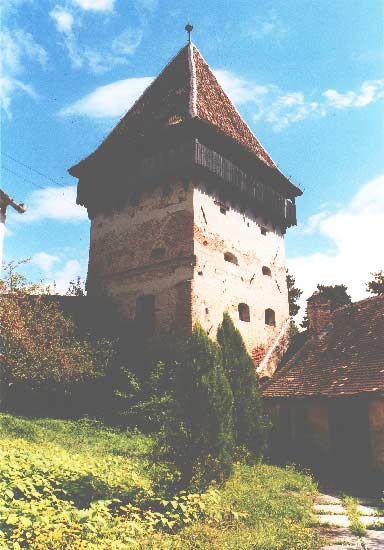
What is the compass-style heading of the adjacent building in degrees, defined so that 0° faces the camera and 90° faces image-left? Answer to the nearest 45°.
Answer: approximately 45°

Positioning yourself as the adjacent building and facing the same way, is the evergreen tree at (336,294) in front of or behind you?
behind

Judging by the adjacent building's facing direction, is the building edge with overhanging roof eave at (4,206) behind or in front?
in front

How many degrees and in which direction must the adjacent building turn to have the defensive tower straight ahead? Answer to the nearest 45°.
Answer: approximately 90° to its right

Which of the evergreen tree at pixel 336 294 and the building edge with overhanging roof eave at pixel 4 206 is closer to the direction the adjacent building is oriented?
the building edge with overhanging roof eave

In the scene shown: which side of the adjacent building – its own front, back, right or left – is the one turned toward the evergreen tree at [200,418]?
front

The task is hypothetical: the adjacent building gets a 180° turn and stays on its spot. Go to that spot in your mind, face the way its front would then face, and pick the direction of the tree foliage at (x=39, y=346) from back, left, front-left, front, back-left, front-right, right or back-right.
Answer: back-left

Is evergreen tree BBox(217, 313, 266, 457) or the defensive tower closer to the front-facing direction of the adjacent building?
the evergreen tree
